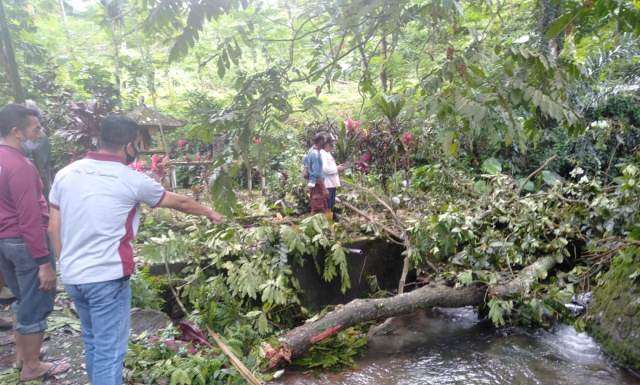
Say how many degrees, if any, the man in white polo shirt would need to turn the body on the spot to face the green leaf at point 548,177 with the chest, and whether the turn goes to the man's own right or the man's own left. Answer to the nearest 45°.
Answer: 0° — they already face it

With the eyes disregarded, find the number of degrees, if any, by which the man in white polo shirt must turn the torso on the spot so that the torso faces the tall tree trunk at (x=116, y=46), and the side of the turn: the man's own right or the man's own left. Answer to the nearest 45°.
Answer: approximately 45° to the man's own left

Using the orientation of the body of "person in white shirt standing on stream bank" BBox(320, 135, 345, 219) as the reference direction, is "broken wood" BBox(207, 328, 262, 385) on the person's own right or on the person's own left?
on the person's own right

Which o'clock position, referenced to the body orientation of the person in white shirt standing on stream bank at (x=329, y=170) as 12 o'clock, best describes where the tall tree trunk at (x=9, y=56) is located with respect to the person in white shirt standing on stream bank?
The tall tree trunk is roughly at 6 o'clock from the person in white shirt standing on stream bank.

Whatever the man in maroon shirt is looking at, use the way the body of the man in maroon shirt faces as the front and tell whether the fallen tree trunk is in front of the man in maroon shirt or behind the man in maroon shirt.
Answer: in front

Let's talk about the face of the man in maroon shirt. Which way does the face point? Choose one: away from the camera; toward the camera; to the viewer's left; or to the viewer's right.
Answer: to the viewer's right

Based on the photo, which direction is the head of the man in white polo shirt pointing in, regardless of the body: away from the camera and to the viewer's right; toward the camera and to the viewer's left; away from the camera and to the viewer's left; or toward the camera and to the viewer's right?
away from the camera and to the viewer's right

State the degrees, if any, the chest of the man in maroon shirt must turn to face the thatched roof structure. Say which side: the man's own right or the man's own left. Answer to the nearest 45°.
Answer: approximately 90° to the man's own left

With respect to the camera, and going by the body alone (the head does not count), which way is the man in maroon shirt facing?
to the viewer's right

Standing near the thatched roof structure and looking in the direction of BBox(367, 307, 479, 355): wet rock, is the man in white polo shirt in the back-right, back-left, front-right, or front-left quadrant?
front-right

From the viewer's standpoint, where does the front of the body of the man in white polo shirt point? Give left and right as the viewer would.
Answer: facing away from the viewer and to the right of the viewer
